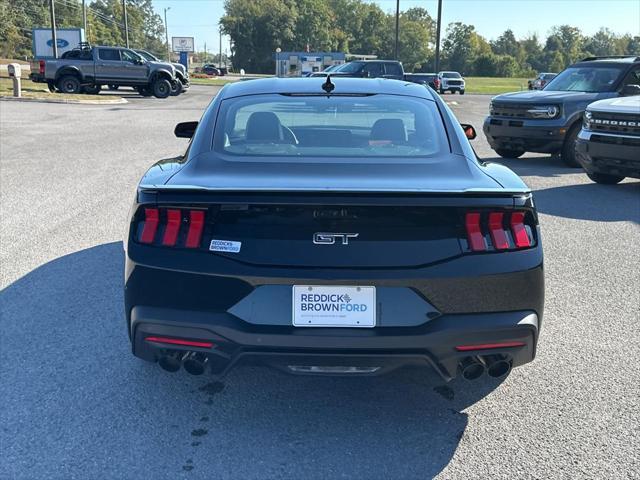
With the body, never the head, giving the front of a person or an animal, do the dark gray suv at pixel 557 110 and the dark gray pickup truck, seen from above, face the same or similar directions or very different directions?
very different directions

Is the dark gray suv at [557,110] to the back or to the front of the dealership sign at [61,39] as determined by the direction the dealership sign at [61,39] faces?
to the front

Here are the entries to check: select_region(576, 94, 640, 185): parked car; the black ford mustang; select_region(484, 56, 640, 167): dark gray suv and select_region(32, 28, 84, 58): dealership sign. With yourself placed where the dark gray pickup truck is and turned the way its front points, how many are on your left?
1

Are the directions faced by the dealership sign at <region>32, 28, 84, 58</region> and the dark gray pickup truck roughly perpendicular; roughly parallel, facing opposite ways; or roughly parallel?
roughly perpendicular

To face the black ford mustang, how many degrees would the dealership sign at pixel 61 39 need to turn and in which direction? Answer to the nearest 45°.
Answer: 0° — it already faces it

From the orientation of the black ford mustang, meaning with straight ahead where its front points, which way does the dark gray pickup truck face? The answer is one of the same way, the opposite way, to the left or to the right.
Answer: to the right

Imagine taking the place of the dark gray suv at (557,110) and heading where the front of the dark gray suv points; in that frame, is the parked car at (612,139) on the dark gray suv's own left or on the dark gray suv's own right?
on the dark gray suv's own left

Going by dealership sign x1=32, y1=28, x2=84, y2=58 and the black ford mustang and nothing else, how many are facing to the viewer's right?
0

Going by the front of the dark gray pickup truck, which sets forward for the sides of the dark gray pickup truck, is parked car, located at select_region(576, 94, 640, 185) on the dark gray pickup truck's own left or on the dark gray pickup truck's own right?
on the dark gray pickup truck's own right

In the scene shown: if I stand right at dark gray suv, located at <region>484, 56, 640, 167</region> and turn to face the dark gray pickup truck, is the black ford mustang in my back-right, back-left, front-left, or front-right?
back-left

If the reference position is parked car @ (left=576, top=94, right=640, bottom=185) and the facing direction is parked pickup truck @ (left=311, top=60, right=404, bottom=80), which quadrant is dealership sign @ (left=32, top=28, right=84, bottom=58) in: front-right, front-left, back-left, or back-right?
front-left

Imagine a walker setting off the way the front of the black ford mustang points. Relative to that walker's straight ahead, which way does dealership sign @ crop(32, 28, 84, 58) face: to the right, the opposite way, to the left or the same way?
the opposite way

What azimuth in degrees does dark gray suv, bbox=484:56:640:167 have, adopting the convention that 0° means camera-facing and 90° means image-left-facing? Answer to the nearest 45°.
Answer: approximately 45°

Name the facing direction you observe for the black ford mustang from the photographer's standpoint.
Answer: facing away from the viewer

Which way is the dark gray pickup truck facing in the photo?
to the viewer's right

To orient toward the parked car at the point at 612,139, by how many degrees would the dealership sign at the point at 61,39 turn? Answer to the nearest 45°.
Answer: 0° — it already faces it

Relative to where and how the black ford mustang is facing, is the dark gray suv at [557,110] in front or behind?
in front

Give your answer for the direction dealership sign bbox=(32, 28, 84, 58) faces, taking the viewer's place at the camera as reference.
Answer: facing the viewer

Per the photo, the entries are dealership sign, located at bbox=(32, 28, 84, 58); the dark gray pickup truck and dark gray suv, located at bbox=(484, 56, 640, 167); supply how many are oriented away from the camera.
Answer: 0

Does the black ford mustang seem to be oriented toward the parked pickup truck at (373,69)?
yes
